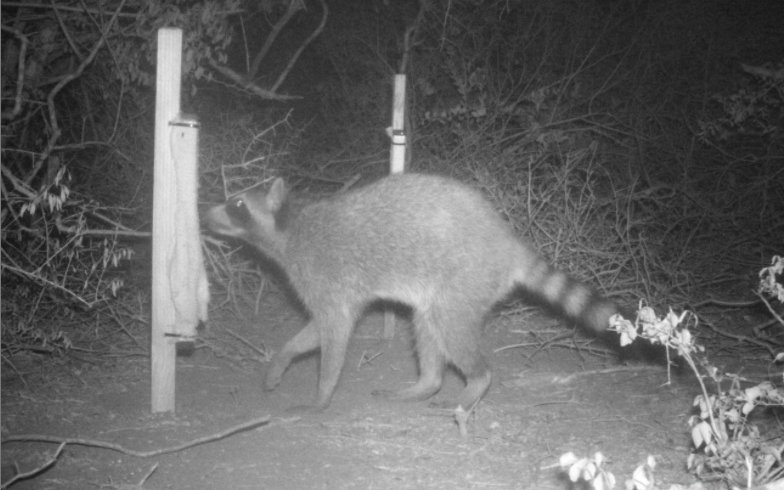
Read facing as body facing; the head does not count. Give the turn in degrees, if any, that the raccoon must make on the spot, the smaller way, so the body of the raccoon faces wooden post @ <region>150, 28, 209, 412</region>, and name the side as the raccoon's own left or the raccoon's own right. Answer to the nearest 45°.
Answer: approximately 45° to the raccoon's own left

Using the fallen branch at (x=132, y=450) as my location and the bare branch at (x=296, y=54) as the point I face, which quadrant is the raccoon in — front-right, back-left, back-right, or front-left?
front-right

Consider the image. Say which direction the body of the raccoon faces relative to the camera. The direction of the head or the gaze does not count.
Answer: to the viewer's left

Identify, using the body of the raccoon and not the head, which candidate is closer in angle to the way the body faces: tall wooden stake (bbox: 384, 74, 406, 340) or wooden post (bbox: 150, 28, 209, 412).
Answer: the wooden post

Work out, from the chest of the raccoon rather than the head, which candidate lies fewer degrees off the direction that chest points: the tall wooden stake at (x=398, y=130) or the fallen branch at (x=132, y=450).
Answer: the fallen branch

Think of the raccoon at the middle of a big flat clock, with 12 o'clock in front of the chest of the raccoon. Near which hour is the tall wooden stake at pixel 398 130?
The tall wooden stake is roughly at 3 o'clock from the raccoon.

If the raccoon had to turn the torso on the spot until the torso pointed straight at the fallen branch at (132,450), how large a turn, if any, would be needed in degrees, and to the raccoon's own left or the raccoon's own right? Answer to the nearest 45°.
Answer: approximately 45° to the raccoon's own left

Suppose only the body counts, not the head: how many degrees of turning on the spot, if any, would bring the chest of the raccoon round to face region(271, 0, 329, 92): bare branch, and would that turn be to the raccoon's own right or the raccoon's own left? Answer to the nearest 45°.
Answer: approximately 45° to the raccoon's own right
